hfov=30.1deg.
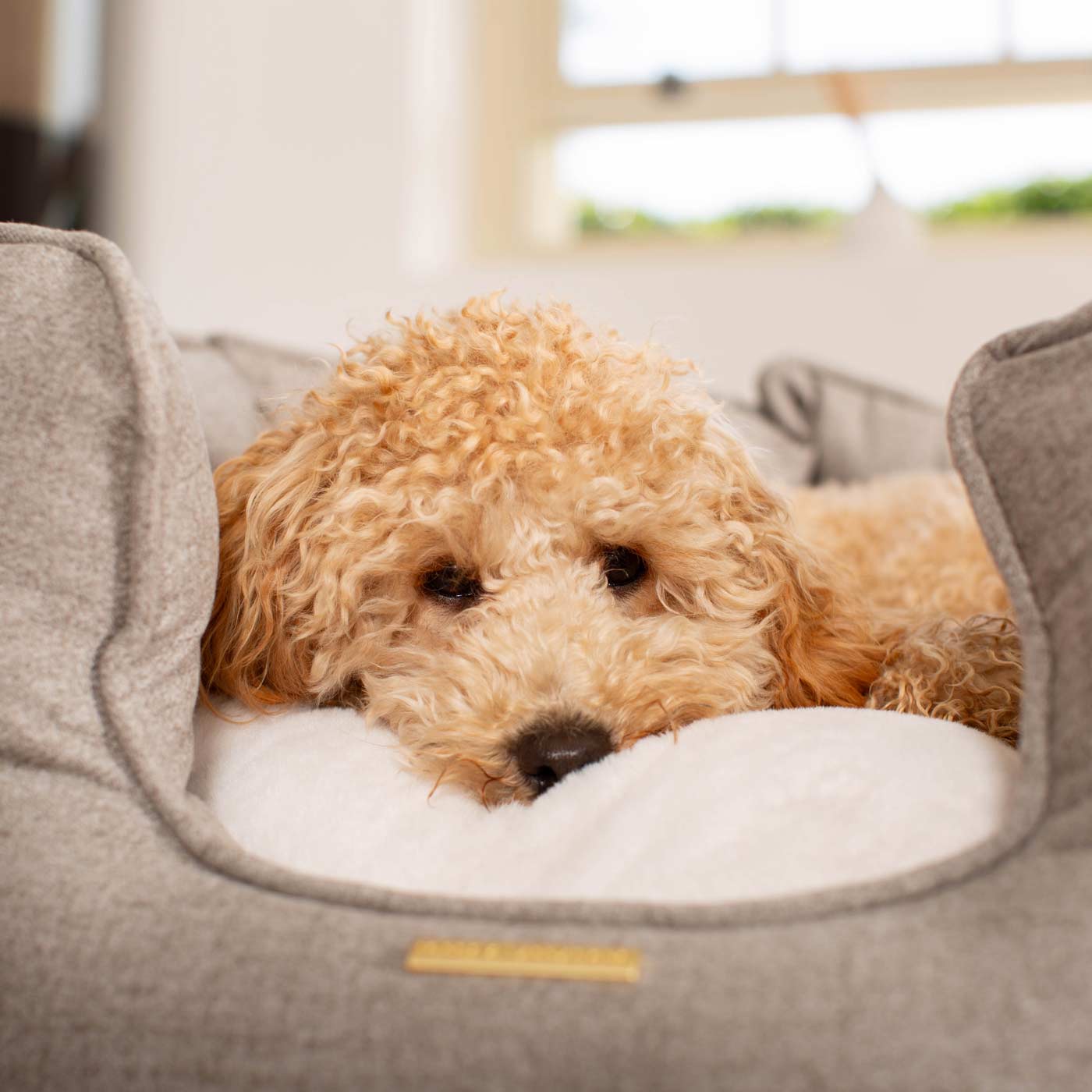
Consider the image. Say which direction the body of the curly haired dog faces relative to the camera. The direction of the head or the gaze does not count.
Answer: toward the camera
